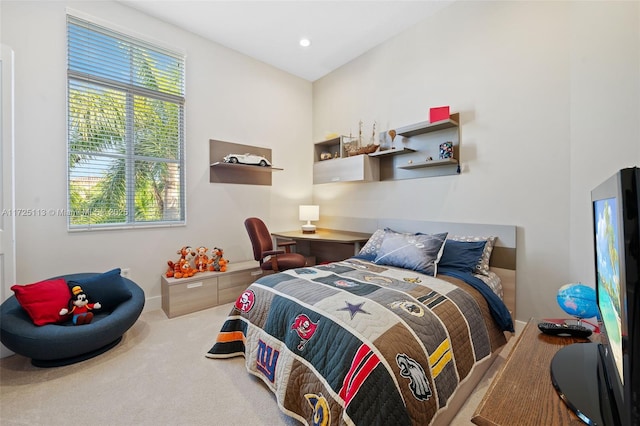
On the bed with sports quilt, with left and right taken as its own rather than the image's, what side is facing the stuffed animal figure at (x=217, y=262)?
right

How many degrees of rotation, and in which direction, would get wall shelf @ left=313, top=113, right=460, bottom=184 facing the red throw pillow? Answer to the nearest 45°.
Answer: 0° — it already faces it

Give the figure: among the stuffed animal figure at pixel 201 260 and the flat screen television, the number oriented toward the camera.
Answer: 1

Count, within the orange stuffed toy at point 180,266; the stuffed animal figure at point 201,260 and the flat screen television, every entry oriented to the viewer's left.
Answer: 1

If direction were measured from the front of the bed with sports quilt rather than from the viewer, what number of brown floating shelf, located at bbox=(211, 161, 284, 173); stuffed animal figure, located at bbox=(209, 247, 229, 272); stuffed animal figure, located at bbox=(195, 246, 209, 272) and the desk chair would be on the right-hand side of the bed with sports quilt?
4

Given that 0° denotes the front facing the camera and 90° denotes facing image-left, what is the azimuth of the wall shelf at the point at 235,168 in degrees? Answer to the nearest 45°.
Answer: approximately 315°

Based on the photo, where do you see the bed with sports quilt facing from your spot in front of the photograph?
facing the viewer and to the left of the viewer

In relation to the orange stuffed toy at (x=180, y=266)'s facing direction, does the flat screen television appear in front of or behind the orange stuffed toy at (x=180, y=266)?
in front

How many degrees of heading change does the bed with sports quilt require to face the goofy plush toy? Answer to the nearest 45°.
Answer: approximately 45° to its right

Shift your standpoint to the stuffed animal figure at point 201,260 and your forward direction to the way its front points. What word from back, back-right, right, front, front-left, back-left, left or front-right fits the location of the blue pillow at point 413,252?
front-left

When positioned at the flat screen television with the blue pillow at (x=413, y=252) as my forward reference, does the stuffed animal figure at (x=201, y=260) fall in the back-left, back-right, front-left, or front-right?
front-left

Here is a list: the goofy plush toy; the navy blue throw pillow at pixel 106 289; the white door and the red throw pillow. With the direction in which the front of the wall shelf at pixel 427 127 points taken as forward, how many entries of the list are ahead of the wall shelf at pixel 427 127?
4

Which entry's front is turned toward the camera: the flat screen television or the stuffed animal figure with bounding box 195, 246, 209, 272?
the stuffed animal figure

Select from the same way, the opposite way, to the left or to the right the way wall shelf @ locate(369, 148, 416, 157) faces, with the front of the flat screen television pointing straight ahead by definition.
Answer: to the left

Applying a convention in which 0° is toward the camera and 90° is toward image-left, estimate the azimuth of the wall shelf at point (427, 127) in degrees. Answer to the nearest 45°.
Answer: approximately 45°
